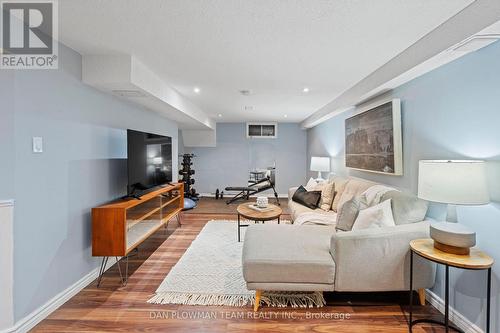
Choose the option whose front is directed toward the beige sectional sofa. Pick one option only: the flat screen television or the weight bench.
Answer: the flat screen television

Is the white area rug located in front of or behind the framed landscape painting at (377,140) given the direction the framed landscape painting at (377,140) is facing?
in front

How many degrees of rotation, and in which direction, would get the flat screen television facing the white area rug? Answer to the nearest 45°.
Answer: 0° — it already faces it

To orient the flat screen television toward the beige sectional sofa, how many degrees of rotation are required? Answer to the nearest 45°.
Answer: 0° — it already faces it

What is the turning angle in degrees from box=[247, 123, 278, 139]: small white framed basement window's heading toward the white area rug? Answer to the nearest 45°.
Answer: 0° — it already faces it

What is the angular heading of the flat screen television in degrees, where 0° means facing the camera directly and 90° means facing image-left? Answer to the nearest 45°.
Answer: approximately 315°

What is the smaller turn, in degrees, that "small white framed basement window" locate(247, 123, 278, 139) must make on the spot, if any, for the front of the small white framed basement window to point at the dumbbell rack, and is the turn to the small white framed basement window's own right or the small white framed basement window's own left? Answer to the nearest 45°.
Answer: approximately 90° to the small white framed basement window's own right

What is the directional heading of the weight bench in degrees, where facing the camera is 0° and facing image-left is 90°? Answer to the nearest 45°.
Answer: approximately 90°

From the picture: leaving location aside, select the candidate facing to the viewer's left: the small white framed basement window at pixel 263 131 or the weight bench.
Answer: the weight bench
